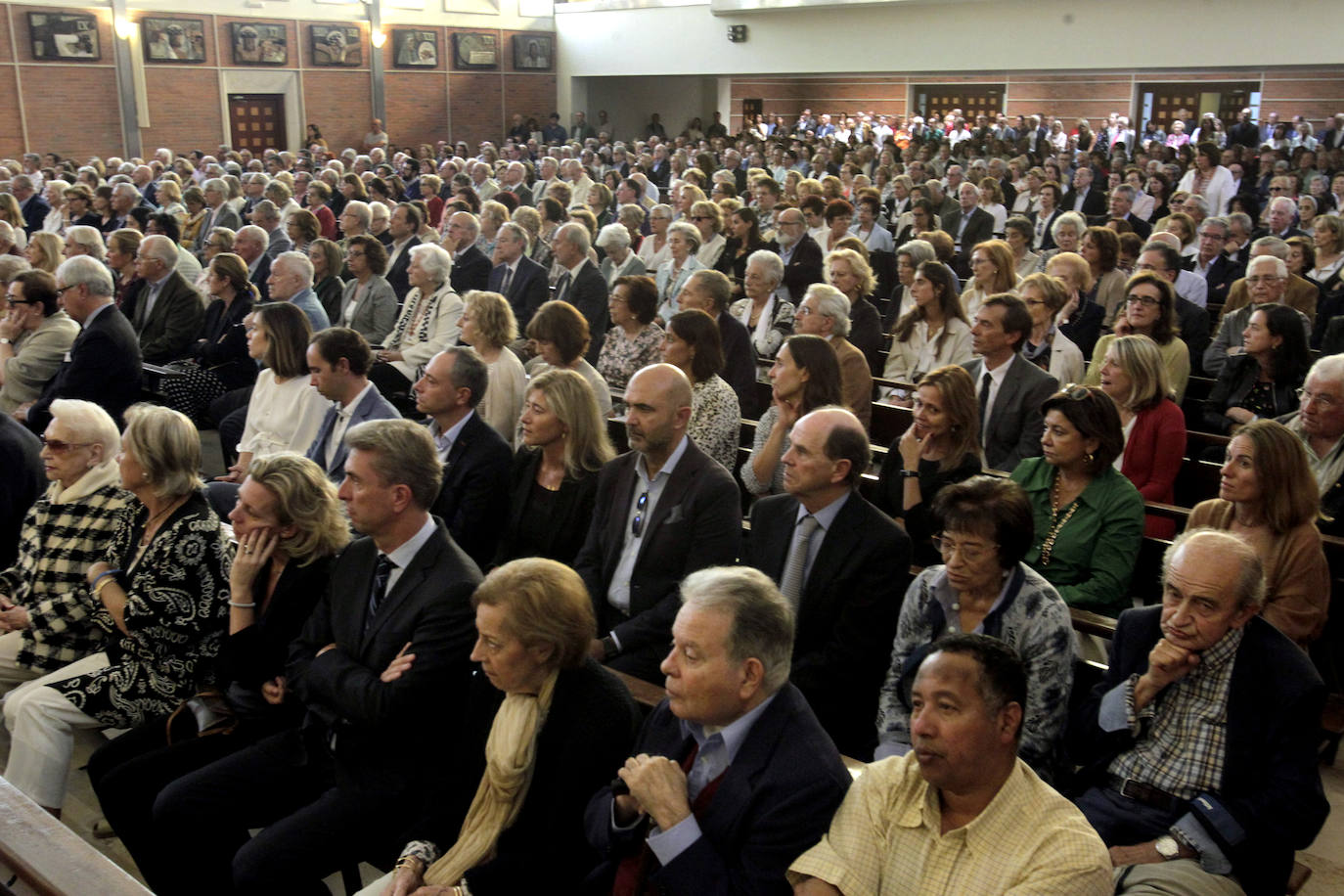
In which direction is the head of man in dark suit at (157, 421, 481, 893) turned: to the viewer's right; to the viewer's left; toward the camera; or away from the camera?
to the viewer's left

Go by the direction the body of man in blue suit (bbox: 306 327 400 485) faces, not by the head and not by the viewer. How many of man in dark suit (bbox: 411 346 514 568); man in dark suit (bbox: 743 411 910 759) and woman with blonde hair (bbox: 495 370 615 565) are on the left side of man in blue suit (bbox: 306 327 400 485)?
3

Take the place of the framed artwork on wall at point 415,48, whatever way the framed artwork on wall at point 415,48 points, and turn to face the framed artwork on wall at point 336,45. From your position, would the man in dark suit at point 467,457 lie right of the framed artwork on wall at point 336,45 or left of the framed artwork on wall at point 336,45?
left

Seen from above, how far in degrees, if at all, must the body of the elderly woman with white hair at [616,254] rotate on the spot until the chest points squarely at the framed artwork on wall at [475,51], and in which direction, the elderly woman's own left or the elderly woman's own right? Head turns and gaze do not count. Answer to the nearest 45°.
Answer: approximately 135° to the elderly woman's own right

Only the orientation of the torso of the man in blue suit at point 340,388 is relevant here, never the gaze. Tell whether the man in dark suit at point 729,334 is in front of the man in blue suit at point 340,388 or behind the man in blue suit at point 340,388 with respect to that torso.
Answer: behind

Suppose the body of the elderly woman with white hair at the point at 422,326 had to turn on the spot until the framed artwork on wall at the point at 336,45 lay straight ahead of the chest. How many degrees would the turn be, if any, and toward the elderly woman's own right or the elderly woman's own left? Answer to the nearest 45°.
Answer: approximately 135° to the elderly woman's own right

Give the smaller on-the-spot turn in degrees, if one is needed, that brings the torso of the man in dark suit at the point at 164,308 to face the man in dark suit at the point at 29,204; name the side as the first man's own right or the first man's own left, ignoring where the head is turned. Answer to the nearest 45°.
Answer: approximately 135° to the first man's own right

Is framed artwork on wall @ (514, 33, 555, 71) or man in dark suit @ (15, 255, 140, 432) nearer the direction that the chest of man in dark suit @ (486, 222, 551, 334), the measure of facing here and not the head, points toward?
the man in dark suit

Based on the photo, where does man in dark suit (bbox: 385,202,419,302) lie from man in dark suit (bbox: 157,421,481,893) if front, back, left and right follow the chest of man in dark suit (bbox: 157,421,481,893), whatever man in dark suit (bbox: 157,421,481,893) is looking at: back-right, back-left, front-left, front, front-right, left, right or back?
back-right

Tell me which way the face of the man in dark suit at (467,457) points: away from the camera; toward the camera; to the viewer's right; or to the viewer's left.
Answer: to the viewer's left

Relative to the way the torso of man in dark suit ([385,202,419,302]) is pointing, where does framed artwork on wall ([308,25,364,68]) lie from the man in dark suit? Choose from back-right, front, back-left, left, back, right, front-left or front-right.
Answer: back-right

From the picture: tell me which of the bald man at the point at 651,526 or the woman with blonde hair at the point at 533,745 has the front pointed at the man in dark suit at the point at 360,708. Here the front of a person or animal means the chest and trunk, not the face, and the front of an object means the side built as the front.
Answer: the bald man

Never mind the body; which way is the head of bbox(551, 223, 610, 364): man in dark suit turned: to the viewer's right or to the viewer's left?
to the viewer's left

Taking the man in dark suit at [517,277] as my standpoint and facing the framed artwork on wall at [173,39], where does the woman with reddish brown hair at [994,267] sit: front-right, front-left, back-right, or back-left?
back-right
